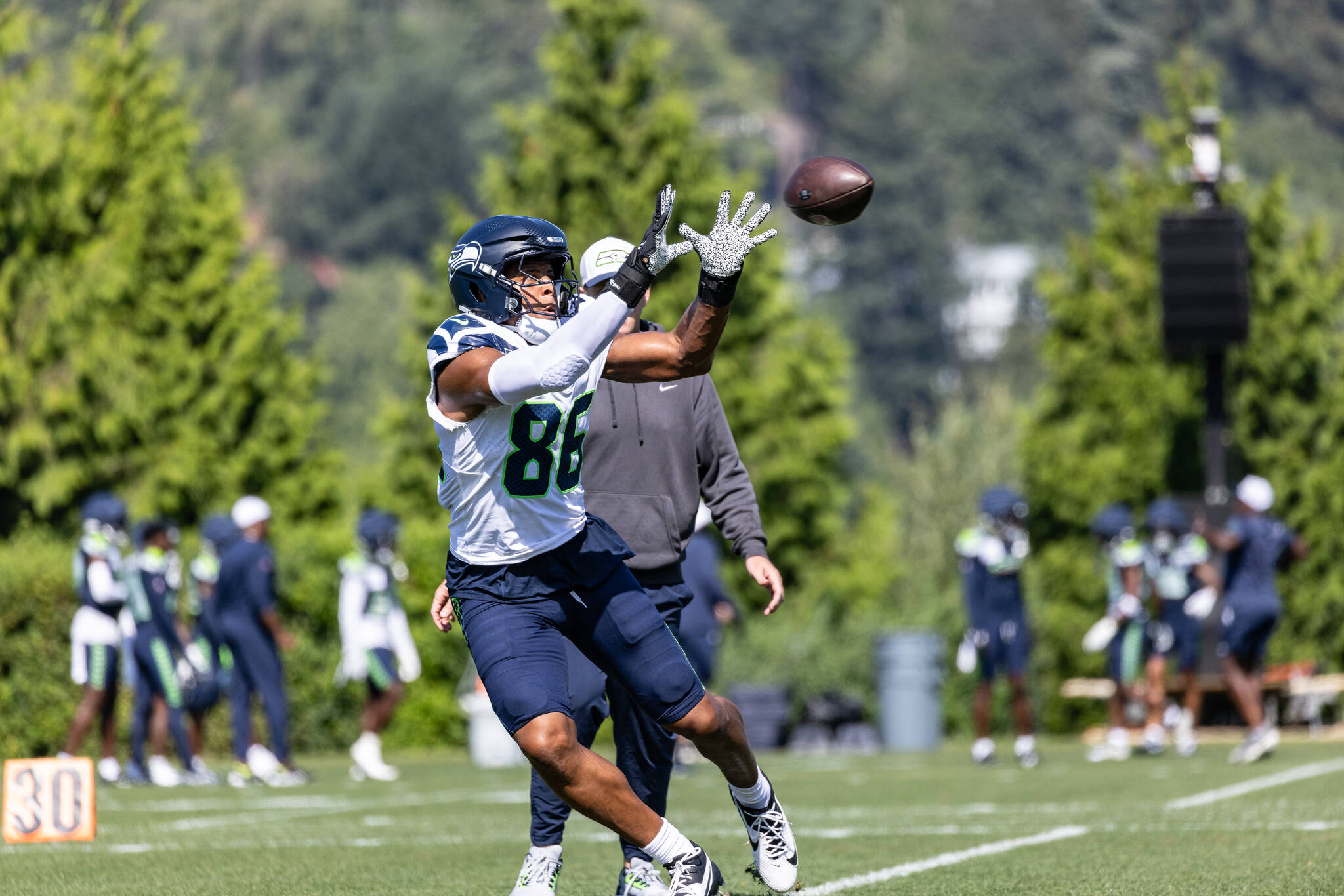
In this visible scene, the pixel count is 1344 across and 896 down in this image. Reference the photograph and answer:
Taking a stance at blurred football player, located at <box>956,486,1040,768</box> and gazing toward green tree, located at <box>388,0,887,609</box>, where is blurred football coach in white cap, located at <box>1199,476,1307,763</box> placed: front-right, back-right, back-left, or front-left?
back-right

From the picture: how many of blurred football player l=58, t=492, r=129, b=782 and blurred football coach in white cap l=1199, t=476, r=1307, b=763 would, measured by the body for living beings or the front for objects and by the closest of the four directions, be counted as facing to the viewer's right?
1

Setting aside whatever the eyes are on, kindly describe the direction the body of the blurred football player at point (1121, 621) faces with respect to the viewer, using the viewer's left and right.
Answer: facing to the left of the viewer

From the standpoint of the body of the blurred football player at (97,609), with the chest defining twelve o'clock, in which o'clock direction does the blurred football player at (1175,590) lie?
the blurred football player at (1175,590) is roughly at 12 o'clock from the blurred football player at (97,609).

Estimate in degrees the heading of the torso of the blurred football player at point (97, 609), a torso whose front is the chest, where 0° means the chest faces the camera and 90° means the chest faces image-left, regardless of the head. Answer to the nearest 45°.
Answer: approximately 270°

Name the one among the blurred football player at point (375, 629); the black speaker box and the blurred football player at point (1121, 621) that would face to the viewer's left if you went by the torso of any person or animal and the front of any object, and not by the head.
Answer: the blurred football player at point (1121, 621)

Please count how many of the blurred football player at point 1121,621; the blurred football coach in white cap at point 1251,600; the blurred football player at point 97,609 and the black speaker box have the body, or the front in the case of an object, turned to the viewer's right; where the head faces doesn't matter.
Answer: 1

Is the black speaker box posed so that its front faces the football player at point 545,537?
yes

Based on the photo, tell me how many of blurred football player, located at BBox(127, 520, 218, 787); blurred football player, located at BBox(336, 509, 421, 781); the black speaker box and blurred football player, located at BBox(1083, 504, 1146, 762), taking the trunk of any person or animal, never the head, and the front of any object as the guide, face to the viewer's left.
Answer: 1

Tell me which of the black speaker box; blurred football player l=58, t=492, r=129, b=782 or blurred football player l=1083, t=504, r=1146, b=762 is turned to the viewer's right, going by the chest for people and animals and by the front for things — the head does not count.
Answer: blurred football player l=58, t=492, r=129, b=782

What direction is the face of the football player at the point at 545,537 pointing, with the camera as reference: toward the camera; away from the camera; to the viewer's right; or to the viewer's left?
to the viewer's right
